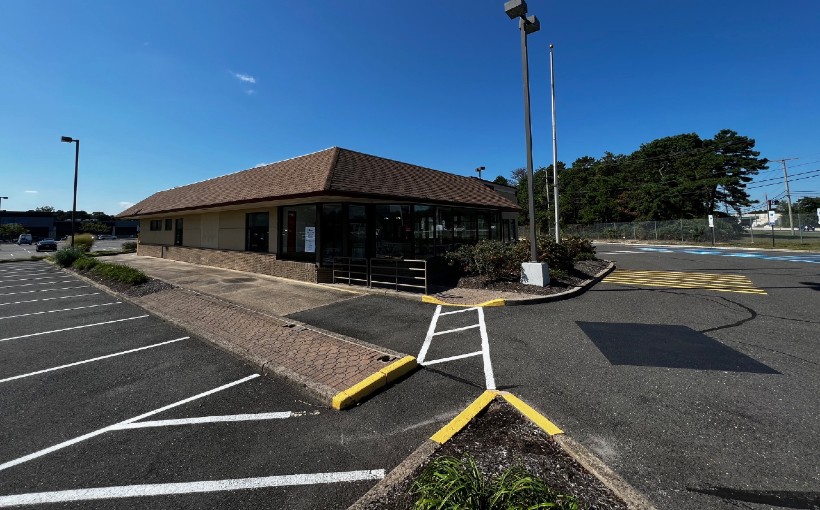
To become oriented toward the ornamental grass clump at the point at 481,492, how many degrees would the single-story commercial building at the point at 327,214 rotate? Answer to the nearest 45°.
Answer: approximately 45° to its right

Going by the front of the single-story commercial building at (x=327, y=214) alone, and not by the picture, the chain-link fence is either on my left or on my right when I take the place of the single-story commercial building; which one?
on my left

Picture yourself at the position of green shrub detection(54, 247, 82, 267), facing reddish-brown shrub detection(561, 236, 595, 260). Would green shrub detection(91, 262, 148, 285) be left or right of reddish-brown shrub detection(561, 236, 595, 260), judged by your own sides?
right

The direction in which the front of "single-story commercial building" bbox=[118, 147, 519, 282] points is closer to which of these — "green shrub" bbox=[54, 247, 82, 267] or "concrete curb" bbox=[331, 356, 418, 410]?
the concrete curb

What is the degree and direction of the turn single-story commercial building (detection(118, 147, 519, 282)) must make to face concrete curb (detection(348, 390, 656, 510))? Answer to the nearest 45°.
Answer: approximately 45° to its right

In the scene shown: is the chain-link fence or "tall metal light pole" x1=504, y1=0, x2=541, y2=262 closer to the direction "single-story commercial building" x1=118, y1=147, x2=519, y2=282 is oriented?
the tall metal light pole

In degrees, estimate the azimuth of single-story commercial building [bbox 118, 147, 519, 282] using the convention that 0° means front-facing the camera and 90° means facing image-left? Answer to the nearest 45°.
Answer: approximately 315°
